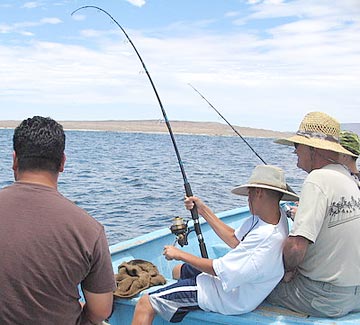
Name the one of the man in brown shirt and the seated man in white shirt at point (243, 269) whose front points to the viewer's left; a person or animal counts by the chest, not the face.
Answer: the seated man in white shirt

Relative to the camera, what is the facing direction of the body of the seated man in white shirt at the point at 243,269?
to the viewer's left

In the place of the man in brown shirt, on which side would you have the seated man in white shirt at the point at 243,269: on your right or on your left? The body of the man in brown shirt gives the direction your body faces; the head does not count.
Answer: on your right

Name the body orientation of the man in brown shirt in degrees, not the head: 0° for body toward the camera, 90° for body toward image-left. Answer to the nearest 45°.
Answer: approximately 180°

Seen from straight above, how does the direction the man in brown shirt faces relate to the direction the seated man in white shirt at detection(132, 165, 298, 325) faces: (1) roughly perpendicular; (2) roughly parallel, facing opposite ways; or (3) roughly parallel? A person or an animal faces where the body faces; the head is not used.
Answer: roughly perpendicular

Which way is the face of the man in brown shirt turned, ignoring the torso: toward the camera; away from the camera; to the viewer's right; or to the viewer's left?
away from the camera

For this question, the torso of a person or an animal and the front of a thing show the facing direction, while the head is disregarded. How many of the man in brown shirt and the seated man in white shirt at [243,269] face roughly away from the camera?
1
